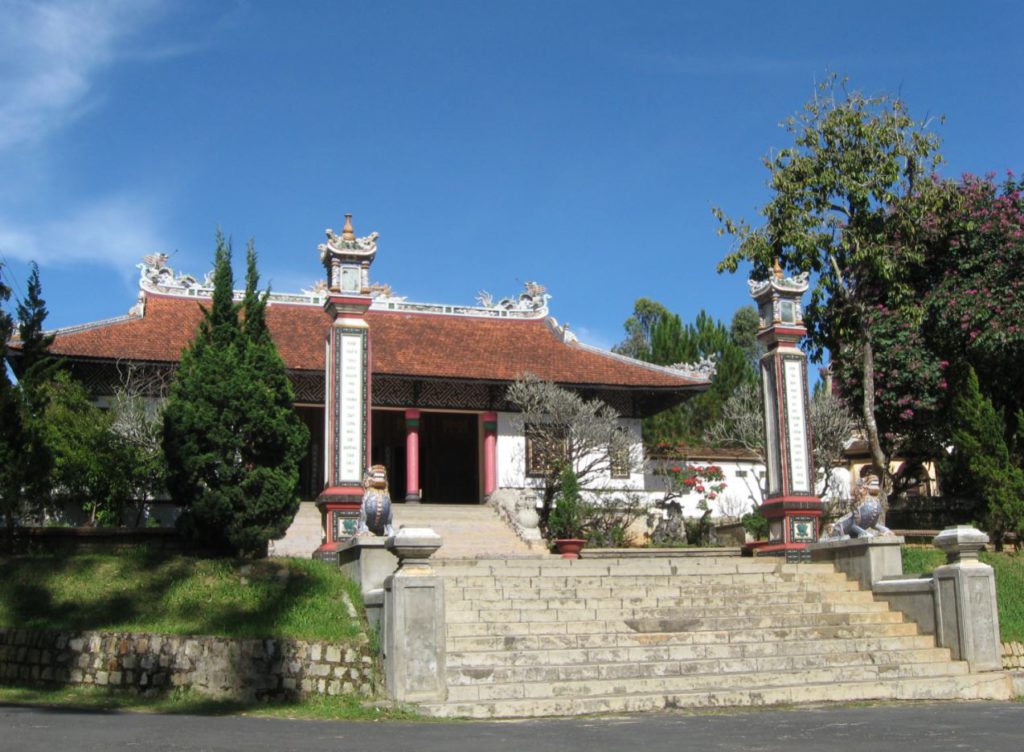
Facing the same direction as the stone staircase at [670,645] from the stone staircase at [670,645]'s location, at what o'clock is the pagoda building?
The pagoda building is roughly at 5 o'clock from the stone staircase.

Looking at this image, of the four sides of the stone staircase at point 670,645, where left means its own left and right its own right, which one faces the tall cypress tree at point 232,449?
right

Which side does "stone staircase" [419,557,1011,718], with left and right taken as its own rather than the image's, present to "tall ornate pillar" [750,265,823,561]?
back

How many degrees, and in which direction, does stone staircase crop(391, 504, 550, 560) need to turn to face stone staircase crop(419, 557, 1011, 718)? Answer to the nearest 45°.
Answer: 0° — it already faces it

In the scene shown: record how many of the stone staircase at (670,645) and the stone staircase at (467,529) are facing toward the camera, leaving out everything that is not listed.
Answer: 2

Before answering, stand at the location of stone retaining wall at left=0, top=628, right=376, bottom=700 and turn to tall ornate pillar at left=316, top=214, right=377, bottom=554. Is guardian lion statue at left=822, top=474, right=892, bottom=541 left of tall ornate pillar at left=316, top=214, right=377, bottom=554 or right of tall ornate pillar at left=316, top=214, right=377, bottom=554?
right

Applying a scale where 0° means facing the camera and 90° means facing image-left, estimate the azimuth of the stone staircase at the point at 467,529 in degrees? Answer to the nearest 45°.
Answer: approximately 0°

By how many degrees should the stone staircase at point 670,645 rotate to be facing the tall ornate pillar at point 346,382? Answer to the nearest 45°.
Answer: approximately 135° to its right
